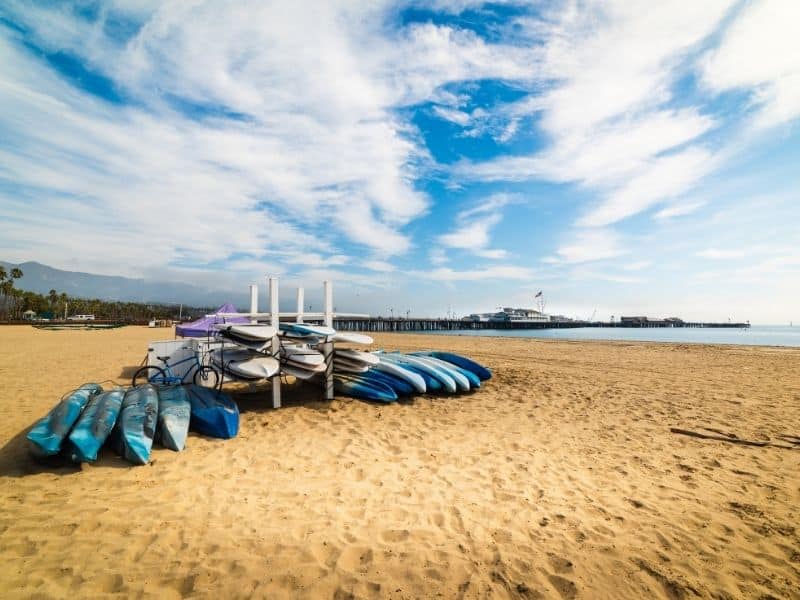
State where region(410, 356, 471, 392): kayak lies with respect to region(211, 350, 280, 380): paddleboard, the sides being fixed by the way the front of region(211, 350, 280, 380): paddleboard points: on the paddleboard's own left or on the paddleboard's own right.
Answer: on the paddleboard's own left
